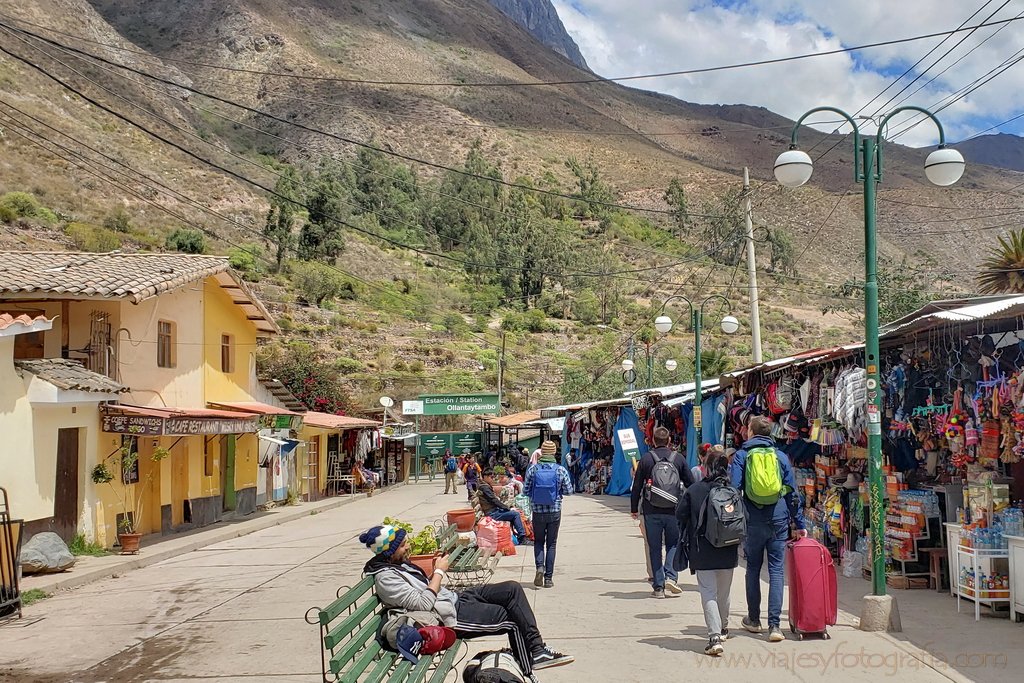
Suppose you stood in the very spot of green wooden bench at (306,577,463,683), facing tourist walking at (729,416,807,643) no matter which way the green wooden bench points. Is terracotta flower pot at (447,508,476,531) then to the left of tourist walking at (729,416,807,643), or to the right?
left

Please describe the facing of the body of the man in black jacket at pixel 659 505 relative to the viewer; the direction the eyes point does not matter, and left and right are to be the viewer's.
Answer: facing away from the viewer

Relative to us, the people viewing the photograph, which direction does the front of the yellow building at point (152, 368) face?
facing the viewer and to the right of the viewer

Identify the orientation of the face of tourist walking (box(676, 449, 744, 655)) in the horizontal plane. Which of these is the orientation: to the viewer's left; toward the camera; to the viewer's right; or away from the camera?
away from the camera

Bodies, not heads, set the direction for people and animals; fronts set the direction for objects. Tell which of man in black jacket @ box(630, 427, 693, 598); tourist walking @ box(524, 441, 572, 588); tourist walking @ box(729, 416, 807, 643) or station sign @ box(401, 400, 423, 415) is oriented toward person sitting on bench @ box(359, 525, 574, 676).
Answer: the station sign

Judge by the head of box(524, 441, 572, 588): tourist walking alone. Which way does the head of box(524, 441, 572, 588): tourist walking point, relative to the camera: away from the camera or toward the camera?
away from the camera

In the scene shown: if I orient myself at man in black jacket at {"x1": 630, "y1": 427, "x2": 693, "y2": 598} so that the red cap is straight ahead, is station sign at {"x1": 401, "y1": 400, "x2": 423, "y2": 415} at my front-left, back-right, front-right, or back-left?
back-right

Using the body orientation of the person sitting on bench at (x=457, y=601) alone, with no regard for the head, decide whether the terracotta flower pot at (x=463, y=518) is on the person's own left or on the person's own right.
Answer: on the person's own left

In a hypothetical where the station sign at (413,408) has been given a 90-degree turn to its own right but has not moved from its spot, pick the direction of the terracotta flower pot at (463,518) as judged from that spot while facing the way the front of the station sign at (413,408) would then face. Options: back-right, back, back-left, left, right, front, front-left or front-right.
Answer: left

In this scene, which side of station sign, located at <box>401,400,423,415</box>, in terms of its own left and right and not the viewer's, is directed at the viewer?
front

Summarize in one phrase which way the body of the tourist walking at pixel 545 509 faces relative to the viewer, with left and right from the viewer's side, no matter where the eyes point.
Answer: facing away from the viewer

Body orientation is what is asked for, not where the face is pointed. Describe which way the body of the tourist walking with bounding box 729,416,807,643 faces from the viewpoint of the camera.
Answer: away from the camera

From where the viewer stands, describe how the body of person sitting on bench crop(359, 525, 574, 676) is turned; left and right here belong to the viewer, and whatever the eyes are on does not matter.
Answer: facing to the right of the viewer

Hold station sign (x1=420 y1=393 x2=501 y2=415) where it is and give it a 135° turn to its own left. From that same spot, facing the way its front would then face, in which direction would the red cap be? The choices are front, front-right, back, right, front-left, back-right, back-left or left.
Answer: back-right

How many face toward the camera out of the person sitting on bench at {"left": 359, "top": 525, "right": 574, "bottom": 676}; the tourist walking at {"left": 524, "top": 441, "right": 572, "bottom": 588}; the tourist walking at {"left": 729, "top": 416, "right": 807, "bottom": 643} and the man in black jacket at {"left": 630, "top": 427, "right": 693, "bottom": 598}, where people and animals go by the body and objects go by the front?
0

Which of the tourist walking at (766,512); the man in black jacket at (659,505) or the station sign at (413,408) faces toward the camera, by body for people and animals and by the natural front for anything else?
the station sign

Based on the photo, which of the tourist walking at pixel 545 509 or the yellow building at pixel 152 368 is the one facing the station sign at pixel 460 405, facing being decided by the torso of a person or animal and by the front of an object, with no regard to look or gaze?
the tourist walking

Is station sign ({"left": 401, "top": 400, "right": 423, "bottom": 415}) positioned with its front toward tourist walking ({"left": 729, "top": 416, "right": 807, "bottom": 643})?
yes

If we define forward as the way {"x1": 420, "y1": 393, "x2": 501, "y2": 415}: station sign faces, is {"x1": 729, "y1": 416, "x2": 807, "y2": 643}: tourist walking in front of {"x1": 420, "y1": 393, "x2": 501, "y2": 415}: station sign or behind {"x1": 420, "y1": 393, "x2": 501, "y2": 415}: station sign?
in front

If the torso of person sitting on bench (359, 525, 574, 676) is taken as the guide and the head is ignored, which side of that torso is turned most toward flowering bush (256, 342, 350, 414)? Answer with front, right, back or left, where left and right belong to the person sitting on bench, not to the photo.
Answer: left
